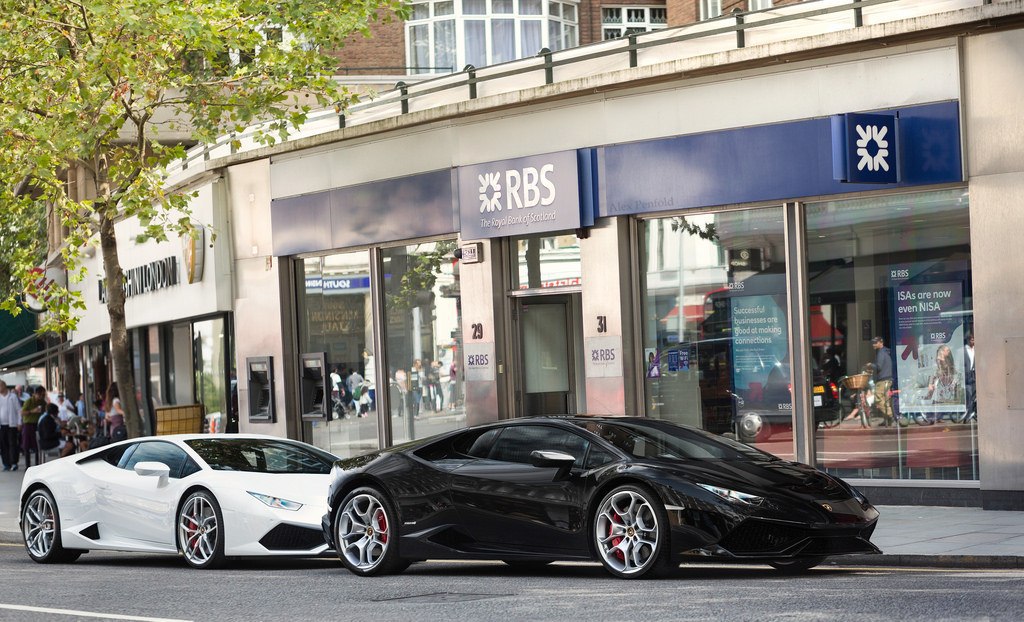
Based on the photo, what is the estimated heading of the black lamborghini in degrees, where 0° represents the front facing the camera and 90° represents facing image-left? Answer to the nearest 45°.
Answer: approximately 315°

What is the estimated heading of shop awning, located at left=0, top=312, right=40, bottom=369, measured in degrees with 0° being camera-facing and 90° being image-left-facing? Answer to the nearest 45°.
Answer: approximately 45°

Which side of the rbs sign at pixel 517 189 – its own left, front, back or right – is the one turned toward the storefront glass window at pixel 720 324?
left

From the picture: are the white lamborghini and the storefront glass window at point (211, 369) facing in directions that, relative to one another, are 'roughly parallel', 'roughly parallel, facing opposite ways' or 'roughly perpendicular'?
roughly perpendicular

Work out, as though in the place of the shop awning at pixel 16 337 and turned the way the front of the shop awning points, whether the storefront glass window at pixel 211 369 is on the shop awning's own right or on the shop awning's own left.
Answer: on the shop awning's own left

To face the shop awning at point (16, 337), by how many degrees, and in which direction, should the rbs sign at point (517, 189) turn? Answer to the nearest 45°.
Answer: approximately 90° to its right

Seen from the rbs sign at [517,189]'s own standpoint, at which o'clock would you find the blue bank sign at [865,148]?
The blue bank sign is roughly at 9 o'clock from the rbs sign.

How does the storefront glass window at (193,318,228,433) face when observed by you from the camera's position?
facing the viewer and to the left of the viewer

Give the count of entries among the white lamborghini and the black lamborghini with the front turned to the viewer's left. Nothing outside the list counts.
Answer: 0

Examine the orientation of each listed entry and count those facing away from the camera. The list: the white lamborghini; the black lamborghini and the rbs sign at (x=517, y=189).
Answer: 0

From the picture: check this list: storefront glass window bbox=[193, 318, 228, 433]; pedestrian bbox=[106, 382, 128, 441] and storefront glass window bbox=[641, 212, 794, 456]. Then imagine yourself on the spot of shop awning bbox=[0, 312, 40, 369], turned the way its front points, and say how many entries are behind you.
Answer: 0

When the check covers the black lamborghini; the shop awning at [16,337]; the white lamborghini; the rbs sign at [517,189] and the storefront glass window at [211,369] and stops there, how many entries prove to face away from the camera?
0

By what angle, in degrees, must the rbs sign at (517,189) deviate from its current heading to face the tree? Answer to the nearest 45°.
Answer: approximately 45° to its right

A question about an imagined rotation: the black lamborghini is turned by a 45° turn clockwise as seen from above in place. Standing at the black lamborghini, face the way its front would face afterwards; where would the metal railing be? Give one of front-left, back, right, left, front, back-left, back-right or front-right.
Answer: back

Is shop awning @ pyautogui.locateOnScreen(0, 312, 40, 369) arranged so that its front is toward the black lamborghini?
no

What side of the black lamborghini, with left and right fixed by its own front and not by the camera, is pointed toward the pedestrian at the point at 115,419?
back

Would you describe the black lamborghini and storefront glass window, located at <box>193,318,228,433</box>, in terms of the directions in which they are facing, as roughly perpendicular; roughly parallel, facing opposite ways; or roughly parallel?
roughly perpendicular
